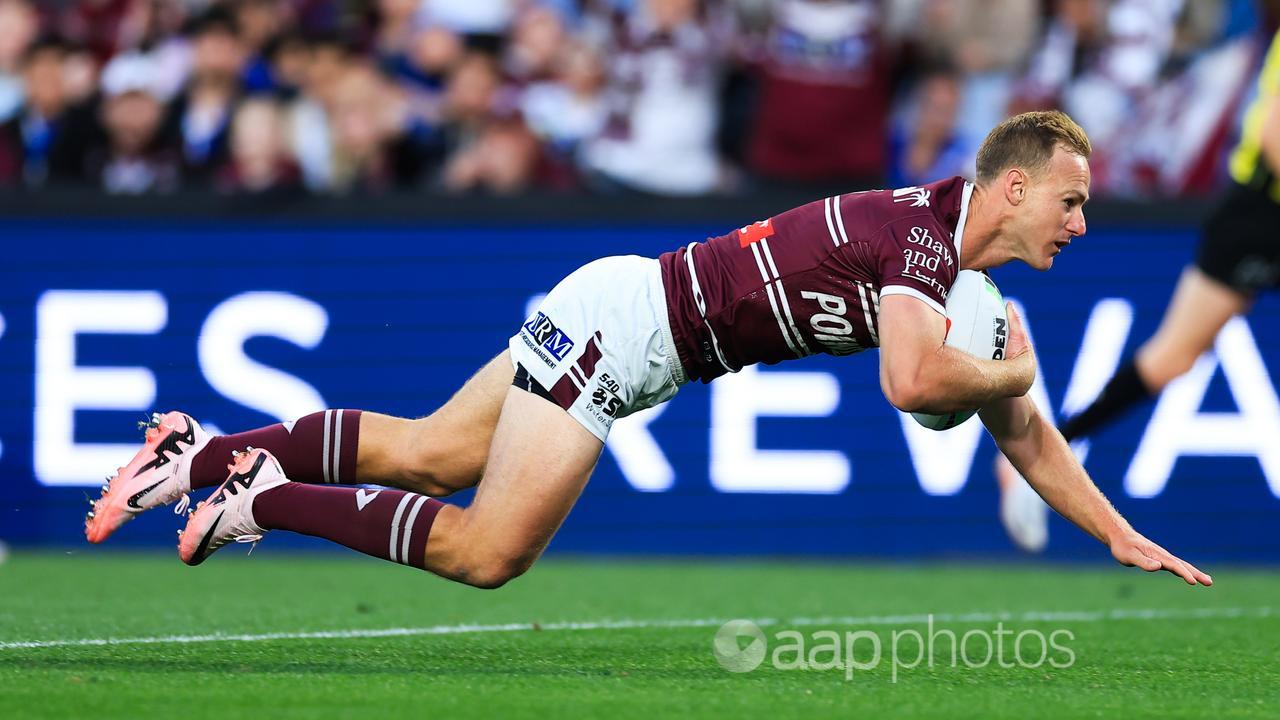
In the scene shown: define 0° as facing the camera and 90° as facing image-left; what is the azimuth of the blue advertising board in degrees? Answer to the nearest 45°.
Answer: approximately 0°

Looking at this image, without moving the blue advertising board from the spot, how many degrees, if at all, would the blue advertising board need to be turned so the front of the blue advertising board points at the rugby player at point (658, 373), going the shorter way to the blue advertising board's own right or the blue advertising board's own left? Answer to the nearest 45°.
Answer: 0° — it already faces them
